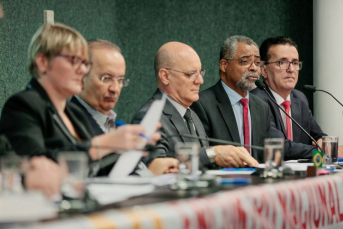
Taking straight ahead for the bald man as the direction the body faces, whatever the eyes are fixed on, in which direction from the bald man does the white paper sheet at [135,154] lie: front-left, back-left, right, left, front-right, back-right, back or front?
front-right

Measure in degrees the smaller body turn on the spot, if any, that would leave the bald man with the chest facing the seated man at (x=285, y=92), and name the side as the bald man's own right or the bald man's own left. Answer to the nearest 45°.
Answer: approximately 90° to the bald man's own left

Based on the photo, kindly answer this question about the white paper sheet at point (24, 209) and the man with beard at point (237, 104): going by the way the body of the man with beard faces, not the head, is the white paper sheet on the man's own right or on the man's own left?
on the man's own right

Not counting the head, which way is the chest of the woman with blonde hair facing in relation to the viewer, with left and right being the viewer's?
facing the viewer and to the right of the viewer

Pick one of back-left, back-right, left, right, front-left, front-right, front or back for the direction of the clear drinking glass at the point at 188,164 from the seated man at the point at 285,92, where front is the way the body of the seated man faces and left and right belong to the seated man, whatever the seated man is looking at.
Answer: front-right

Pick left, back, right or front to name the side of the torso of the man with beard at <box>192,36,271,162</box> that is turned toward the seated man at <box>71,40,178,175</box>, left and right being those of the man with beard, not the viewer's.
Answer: right

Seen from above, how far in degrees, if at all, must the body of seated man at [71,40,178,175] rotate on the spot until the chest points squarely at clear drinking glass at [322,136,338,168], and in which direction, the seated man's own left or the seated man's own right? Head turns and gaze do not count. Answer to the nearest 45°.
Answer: approximately 45° to the seated man's own left
